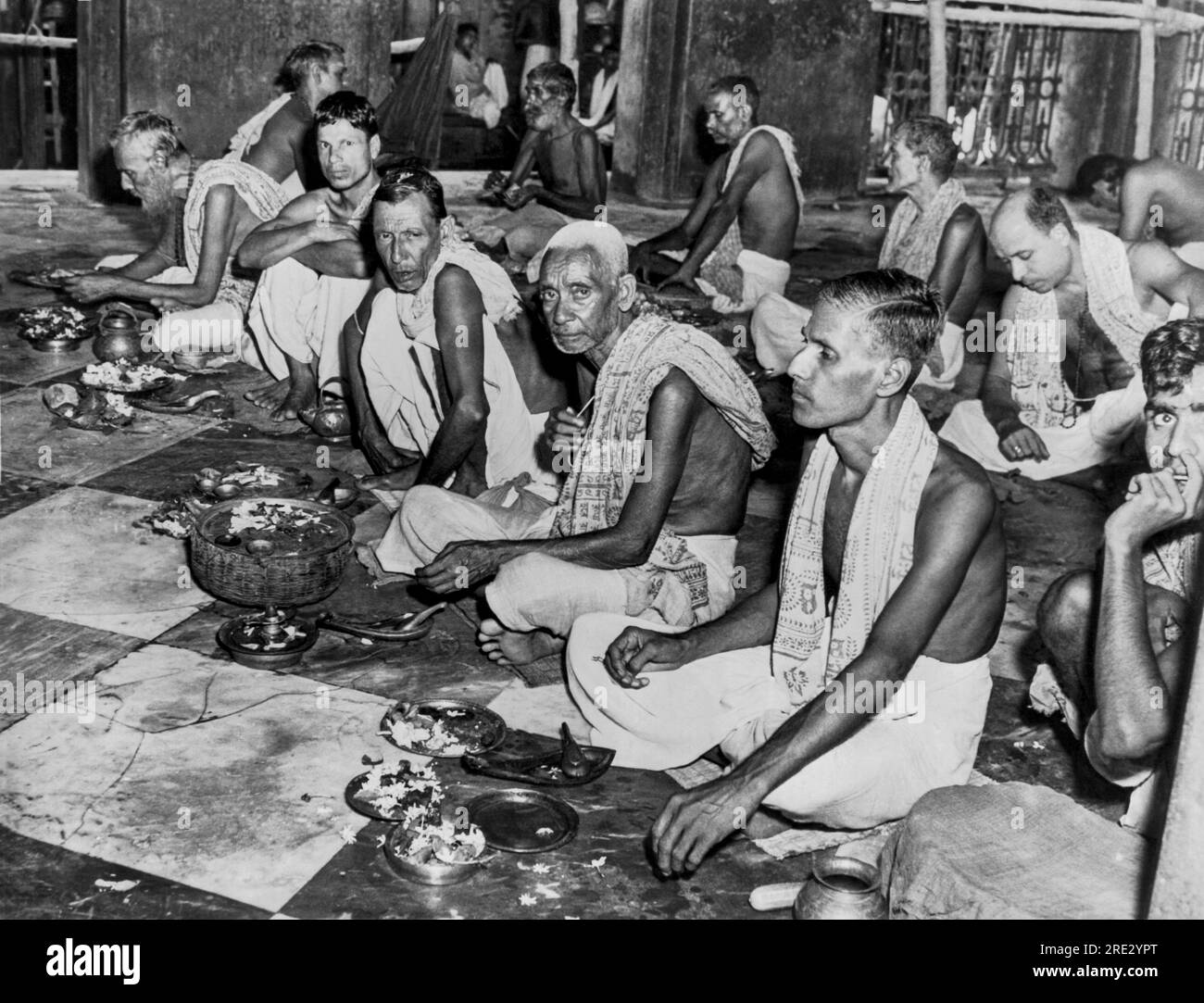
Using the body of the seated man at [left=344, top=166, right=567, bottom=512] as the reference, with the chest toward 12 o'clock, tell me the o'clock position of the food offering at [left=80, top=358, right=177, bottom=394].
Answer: The food offering is roughly at 3 o'clock from the seated man.

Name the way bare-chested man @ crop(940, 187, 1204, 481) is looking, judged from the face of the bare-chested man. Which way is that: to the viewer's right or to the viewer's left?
to the viewer's left

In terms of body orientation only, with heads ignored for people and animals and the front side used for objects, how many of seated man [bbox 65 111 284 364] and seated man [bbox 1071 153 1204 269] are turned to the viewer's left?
2

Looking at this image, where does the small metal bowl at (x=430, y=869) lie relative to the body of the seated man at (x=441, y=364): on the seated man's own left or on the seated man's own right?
on the seated man's own left

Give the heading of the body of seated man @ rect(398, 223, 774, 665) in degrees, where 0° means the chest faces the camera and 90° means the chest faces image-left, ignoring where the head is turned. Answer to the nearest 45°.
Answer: approximately 45°

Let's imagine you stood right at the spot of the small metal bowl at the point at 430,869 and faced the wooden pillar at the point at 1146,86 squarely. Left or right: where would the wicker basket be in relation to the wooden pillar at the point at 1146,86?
left

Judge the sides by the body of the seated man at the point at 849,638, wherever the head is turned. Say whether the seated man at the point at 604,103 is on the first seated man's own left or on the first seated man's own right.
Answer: on the first seated man's own right

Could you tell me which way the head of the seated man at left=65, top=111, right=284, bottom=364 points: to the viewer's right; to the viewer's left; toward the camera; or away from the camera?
to the viewer's left

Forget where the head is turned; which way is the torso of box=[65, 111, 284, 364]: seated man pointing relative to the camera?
to the viewer's left

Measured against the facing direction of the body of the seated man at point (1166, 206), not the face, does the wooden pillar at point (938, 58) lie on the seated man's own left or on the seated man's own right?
on the seated man's own right

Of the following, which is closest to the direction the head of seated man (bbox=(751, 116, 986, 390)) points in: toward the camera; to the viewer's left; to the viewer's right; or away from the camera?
to the viewer's left

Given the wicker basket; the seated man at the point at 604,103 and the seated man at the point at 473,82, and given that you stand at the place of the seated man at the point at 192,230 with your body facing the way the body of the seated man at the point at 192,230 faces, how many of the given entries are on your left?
1

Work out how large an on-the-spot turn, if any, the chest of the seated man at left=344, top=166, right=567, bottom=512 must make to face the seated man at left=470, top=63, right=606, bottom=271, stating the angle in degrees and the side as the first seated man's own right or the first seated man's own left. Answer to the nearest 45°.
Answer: approximately 135° to the first seated man's own right

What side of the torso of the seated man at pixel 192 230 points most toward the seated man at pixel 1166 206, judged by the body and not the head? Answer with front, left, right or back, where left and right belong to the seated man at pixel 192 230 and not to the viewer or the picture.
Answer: back
